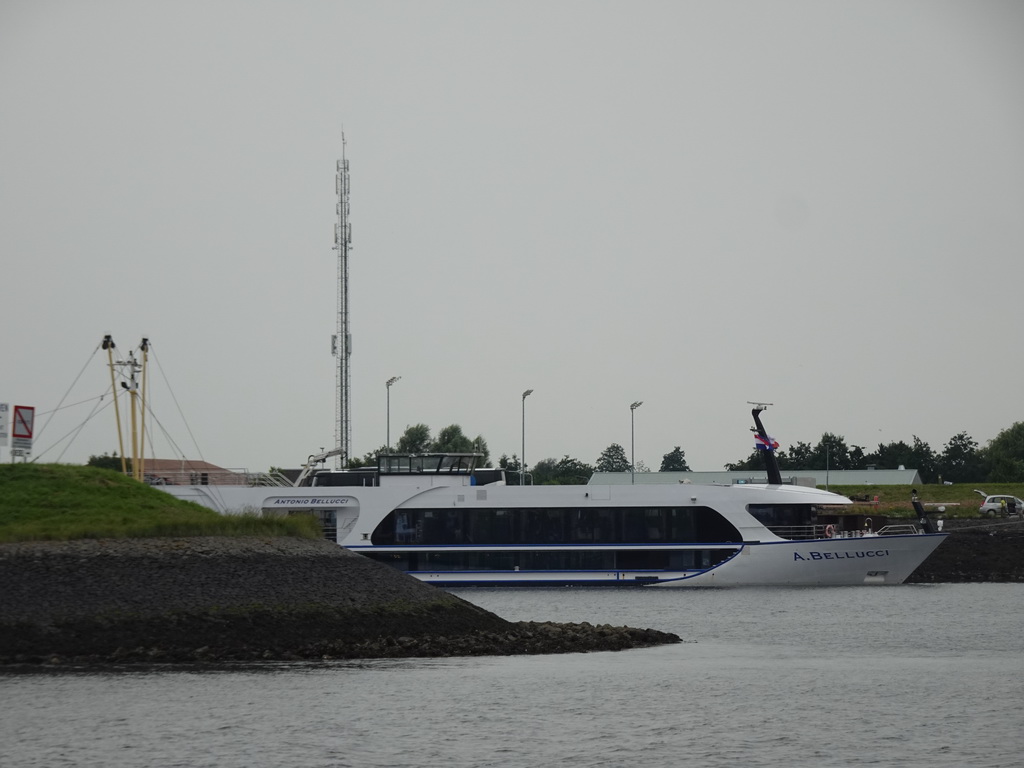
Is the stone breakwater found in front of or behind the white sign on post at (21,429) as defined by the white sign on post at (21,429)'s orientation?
in front

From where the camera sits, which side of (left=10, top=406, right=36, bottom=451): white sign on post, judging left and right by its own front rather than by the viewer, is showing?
front
